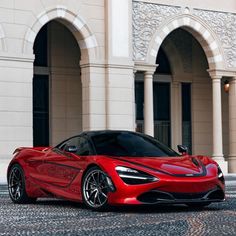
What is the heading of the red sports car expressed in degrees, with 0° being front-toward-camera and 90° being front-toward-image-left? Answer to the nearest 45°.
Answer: approximately 315°
